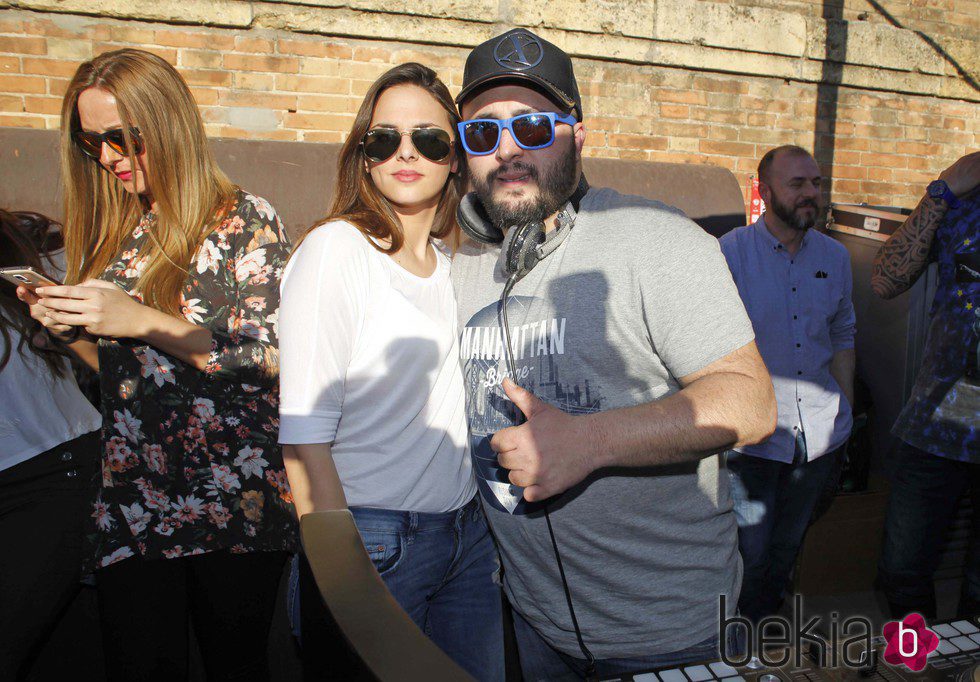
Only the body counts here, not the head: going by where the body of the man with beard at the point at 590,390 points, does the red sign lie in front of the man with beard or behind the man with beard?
behind

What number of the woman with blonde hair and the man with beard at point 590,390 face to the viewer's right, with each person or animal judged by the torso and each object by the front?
0

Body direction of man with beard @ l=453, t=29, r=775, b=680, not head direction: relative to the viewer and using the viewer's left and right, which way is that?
facing the viewer and to the left of the viewer

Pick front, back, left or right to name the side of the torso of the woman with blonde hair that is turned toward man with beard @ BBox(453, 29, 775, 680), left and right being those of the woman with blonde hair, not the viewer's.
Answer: left

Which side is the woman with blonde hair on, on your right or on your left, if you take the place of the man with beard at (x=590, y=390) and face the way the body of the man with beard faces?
on your right

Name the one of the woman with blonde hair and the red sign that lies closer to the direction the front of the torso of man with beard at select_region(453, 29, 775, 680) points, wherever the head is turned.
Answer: the woman with blonde hair
